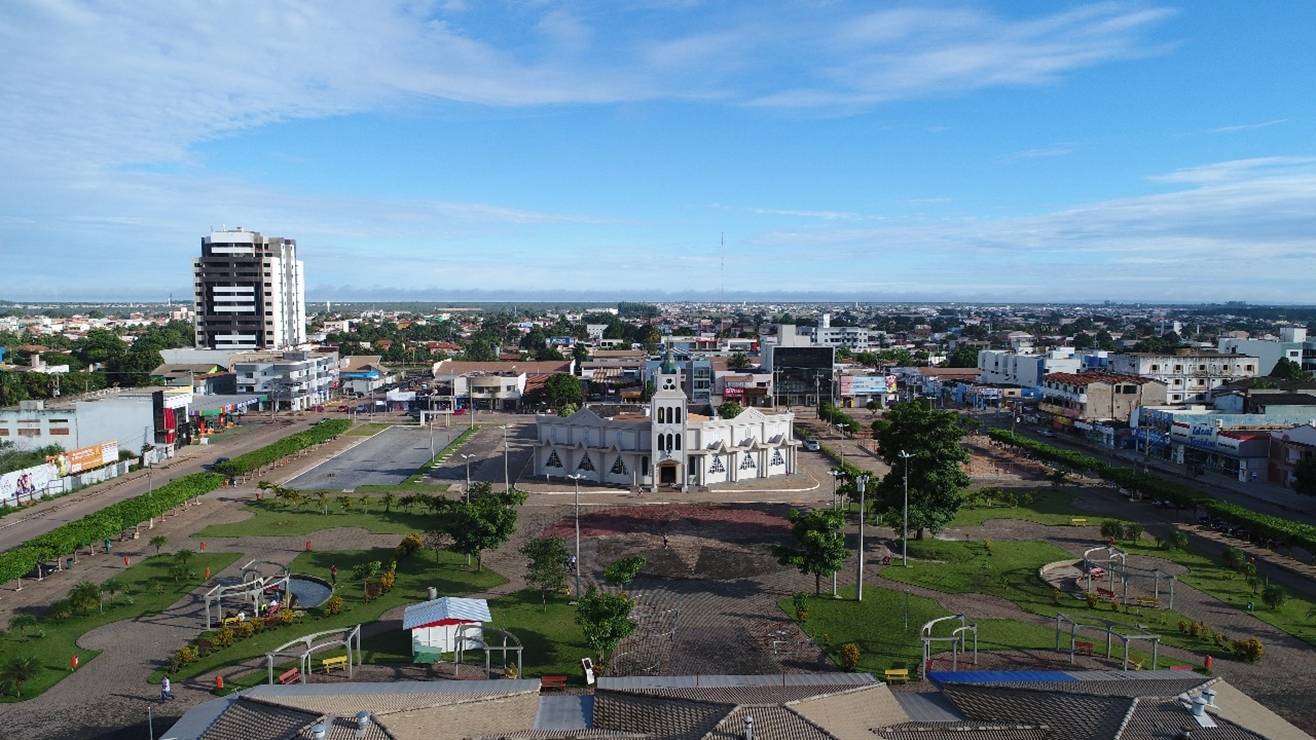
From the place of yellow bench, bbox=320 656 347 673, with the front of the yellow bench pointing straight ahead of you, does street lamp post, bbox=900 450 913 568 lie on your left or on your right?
on your left

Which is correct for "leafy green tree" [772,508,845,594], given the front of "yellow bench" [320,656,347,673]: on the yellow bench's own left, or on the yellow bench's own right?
on the yellow bench's own left

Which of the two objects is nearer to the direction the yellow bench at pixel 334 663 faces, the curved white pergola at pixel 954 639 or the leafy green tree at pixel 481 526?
the curved white pergola

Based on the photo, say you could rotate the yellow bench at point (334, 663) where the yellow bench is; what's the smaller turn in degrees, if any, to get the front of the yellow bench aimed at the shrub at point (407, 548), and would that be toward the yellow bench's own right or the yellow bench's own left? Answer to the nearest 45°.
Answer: approximately 135° to the yellow bench's own left

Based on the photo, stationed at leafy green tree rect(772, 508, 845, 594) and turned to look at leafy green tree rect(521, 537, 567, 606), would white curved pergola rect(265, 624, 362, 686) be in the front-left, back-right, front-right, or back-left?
front-left

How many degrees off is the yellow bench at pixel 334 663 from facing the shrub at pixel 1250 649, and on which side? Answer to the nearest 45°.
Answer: approximately 45° to its left

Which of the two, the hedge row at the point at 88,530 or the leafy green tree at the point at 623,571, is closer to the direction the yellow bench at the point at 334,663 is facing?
the leafy green tree

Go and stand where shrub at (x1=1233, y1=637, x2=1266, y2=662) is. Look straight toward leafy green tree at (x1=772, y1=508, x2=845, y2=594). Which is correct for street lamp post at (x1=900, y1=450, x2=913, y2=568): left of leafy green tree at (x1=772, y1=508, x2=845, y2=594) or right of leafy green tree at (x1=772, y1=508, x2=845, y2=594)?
right

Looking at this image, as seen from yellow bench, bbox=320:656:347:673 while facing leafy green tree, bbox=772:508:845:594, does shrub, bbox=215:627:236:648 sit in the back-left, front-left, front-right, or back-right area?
back-left

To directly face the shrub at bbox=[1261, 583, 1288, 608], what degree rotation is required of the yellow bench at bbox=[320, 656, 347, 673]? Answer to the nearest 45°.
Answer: approximately 45° to its left

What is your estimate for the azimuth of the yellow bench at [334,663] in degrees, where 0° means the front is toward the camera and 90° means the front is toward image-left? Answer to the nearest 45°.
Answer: approximately 315°
